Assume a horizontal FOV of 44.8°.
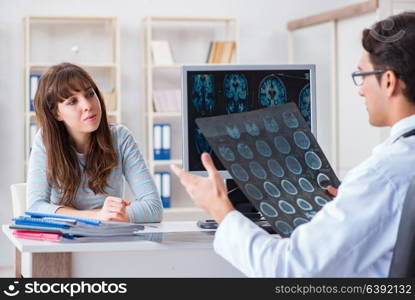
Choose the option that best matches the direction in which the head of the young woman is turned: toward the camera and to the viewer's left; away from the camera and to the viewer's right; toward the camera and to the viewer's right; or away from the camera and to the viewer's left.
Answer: toward the camera and to the viewer's right

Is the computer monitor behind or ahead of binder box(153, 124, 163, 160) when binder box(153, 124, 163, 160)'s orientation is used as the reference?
ahead

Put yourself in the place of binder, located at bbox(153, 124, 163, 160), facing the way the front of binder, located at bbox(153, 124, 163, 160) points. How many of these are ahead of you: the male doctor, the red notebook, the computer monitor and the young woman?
4

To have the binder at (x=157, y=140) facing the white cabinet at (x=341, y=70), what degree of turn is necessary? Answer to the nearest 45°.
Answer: approximately 90° to its left

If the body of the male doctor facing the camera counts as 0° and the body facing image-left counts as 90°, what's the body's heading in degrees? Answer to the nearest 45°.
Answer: approximately 135°

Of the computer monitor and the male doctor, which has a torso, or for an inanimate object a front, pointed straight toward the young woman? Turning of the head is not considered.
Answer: the male doctor

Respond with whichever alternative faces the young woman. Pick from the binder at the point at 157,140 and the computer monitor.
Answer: the binder
